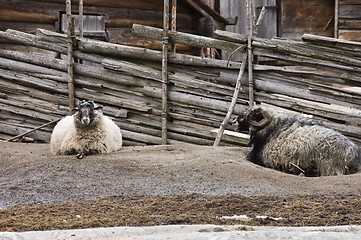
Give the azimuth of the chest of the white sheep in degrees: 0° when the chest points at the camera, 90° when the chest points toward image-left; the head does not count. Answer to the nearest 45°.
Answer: approximately 0°
